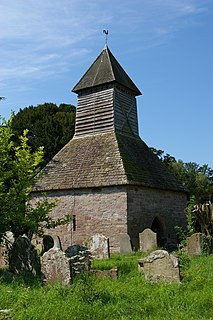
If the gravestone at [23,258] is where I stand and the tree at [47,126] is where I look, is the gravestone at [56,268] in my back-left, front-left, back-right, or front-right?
back-right

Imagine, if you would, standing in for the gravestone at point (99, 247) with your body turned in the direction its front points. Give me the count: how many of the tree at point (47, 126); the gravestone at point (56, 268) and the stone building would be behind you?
2

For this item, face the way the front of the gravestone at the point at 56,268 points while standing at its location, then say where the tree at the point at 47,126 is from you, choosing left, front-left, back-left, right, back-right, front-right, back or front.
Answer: back

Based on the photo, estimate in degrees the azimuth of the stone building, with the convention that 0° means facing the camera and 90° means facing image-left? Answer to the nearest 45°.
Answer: approximately 315°

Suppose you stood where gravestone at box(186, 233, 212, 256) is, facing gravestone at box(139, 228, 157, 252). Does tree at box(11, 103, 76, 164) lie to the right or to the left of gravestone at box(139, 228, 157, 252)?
right

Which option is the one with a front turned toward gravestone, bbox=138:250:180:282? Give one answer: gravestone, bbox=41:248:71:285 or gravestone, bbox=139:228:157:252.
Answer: gravestone, bbox=139:228:157:252

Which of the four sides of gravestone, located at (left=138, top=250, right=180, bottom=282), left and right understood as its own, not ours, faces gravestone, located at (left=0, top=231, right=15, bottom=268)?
right

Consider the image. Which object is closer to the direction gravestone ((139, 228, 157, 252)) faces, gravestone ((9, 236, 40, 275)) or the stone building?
the gravestone

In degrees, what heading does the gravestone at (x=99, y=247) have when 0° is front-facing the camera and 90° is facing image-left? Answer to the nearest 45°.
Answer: approximately 0°
